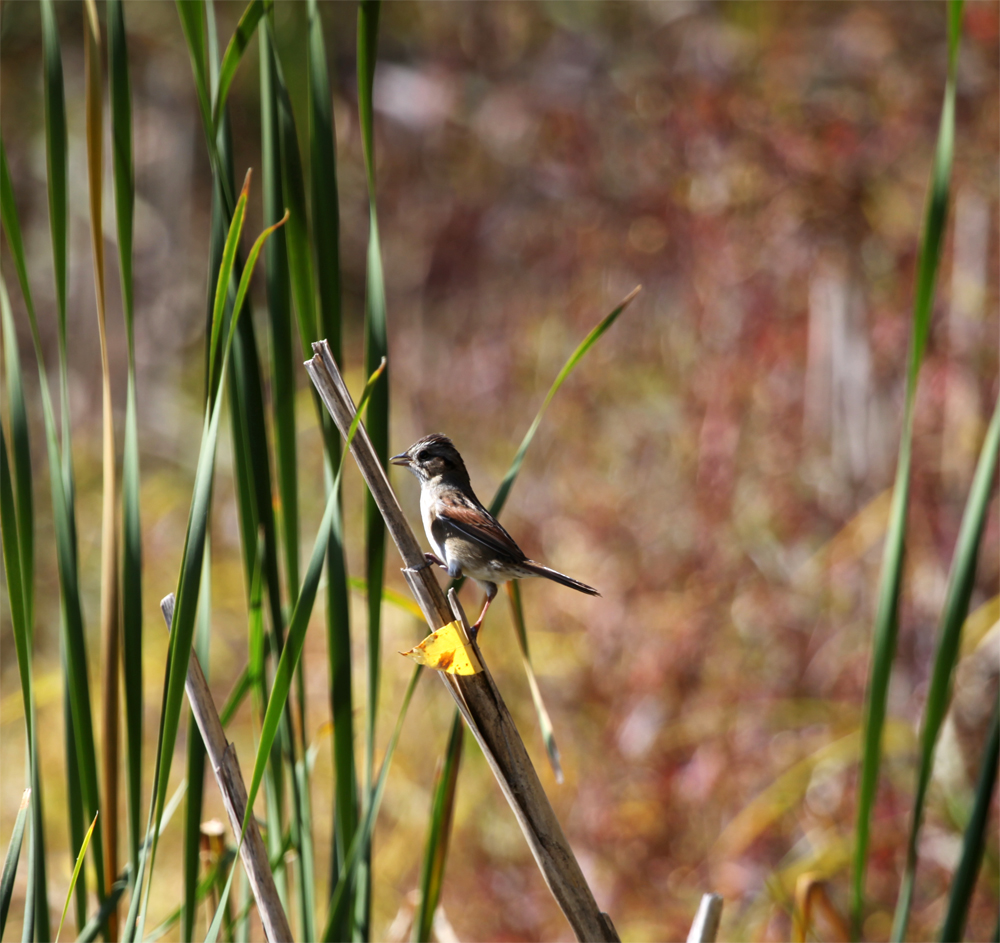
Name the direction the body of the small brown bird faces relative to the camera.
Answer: to the viewer's left
